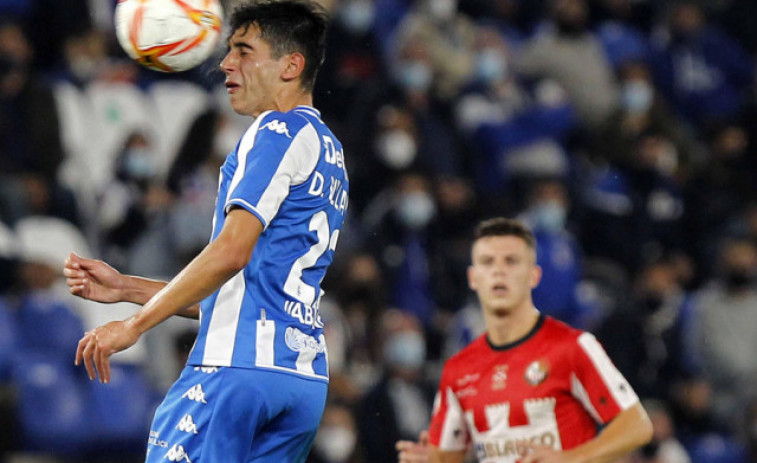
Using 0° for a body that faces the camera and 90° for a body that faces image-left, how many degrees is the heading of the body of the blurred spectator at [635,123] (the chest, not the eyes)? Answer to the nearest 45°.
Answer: approximately 0°

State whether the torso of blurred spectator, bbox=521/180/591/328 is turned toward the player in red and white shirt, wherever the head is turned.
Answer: yes

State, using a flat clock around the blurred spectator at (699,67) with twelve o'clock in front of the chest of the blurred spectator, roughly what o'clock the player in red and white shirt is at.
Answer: The player in red and white shirt is roughly at 12 o'clock from the blurred spectator.

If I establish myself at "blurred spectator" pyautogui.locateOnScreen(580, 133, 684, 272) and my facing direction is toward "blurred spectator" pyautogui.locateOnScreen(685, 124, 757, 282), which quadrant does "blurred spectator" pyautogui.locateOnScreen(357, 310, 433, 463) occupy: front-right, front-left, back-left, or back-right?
back-right

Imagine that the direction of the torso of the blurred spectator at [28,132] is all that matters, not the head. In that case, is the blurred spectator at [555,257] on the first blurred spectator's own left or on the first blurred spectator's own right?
on the first blurred spectator's own left
